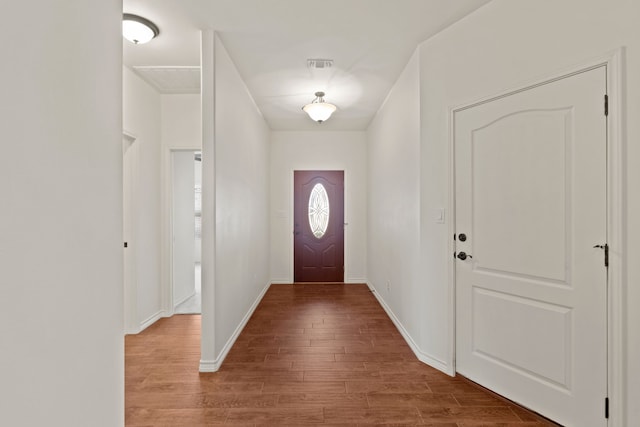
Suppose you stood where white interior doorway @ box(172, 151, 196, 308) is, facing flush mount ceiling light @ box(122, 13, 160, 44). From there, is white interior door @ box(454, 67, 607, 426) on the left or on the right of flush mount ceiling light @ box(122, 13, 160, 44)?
left

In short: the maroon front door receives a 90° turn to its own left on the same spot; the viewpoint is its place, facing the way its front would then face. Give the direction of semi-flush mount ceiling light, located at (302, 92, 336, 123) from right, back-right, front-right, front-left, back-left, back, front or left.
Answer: right

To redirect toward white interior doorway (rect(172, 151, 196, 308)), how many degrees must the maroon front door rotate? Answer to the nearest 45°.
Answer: approximately 45° to its right

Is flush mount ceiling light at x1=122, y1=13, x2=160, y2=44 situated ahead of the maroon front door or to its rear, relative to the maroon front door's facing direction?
ahead

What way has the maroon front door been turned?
toward the camera

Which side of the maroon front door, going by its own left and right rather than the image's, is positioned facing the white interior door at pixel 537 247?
front
